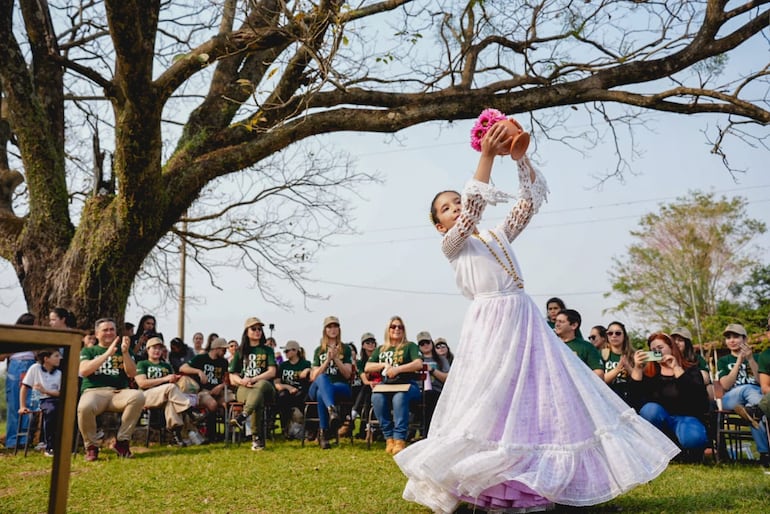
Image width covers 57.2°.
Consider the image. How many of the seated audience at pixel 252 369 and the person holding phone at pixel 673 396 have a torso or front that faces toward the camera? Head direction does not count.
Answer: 2

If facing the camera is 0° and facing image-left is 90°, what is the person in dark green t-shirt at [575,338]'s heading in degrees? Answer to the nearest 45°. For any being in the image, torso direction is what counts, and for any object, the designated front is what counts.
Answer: approximately 45°

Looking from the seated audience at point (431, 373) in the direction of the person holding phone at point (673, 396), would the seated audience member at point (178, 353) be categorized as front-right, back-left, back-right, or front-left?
back-right

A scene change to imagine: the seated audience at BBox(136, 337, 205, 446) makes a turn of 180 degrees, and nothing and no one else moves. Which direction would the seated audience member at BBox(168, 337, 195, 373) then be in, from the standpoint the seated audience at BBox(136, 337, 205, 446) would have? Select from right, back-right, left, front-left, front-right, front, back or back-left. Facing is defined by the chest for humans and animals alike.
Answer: front-right

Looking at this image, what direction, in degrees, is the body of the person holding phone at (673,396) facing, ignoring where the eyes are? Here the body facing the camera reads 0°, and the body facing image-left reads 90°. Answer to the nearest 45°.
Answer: approximately 0°

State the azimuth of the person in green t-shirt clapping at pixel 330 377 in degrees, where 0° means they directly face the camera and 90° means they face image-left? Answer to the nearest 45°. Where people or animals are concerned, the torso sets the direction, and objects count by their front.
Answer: approximately 0°

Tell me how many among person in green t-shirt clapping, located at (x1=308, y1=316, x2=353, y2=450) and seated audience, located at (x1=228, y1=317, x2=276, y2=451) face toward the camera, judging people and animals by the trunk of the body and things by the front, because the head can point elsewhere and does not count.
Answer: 2

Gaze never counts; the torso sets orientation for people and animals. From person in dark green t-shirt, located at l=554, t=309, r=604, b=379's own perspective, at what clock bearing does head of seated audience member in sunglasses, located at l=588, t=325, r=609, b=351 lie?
head of seated audience member in sunglasses, located at l=588, t=325, r=609, b=351 is roughly at 5 o'clock from person in dark green t-shirt, located at l=554, t=309, r=604, b=379.

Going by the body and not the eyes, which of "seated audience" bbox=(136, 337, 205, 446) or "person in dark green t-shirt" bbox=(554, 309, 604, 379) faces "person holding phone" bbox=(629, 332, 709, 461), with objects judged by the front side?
"seated audience" bbox=(136, 337, 205, 446)
